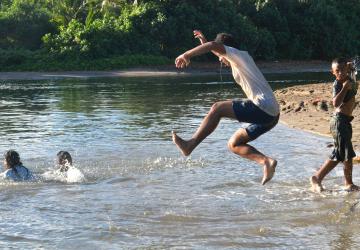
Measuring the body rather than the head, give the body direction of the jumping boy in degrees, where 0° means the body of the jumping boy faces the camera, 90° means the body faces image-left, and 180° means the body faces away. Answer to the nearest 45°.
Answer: approximately 90°

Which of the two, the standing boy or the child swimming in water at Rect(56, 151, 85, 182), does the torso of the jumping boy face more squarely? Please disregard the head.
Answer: the child swimming in water

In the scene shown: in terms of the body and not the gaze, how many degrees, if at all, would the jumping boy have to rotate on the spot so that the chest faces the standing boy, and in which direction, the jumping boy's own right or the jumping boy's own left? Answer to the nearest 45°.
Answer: approximately 135° to the jumping boy's own right
